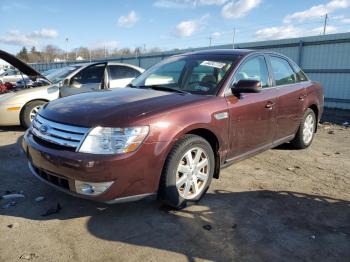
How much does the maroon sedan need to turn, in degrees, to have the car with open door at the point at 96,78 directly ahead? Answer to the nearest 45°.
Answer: approximately 135° to its right

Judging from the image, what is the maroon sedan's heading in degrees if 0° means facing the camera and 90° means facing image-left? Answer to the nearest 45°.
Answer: approximately 45°

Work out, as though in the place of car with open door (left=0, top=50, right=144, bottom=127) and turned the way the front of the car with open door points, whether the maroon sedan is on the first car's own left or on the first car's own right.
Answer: on the first car's own left

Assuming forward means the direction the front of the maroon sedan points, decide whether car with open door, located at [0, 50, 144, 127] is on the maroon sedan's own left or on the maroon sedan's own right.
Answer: on the maroon sedan's own right
